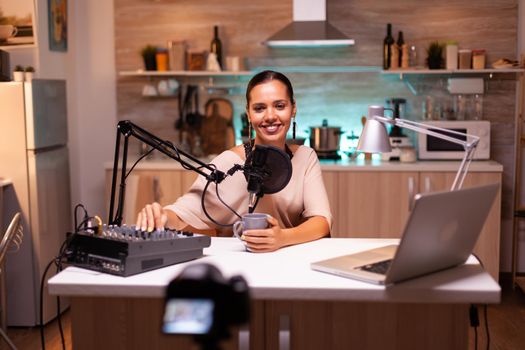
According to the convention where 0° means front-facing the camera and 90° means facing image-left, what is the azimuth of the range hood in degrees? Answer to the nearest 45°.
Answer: approximately 0°

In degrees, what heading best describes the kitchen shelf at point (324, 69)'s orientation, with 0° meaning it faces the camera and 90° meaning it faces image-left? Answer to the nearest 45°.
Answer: approximately 0°

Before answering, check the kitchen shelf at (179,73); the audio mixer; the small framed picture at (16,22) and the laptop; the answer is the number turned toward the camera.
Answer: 2

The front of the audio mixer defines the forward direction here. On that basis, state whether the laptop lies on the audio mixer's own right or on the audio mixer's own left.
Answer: on the audio mixer's own right

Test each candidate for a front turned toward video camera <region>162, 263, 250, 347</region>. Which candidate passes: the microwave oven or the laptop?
the microwave oven

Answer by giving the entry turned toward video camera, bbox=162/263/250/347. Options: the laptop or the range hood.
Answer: the range hood

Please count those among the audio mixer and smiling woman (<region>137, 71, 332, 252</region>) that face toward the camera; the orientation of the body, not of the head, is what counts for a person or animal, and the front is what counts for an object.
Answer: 1

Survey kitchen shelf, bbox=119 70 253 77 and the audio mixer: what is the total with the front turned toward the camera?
1

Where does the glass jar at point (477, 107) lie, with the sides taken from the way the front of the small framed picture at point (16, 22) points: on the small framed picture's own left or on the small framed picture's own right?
on the small framed picture's own left
